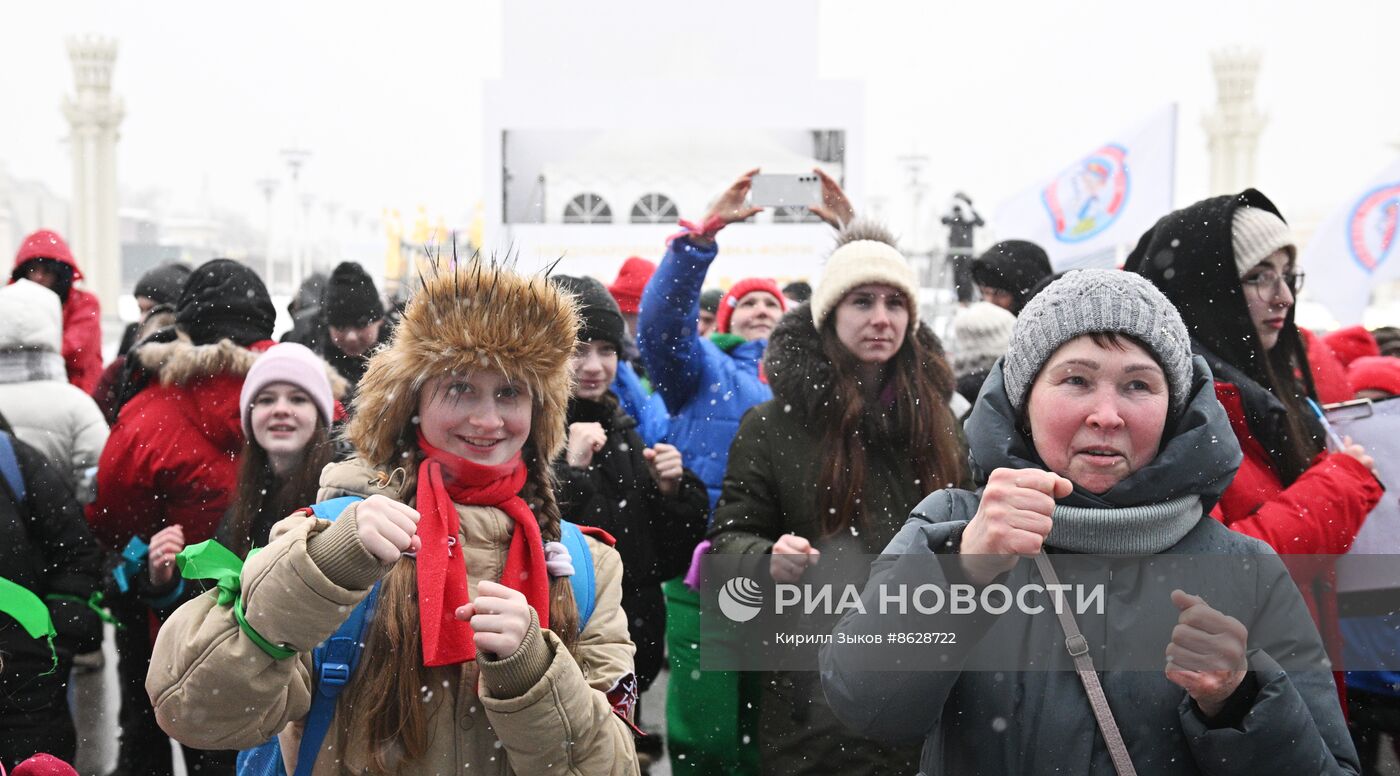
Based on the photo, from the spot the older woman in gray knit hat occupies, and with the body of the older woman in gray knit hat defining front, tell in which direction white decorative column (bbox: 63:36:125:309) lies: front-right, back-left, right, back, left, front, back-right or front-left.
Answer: back-right

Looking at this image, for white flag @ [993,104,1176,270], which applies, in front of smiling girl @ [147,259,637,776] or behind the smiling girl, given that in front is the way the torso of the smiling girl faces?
behind

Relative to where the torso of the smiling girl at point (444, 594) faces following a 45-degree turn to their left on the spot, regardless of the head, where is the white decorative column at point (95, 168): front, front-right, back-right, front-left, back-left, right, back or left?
back-left

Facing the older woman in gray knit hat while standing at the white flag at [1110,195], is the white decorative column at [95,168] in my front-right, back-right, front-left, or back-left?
back-right

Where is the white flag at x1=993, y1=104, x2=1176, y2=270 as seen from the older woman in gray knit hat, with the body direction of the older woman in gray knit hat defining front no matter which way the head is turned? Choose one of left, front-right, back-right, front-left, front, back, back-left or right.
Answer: back

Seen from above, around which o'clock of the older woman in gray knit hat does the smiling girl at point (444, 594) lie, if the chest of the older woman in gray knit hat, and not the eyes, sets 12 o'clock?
The smiling girl is roughly at 3 o'clock from the older woman in gray knit hat.

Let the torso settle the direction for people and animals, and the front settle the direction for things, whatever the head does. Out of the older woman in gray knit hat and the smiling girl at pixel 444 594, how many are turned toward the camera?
2

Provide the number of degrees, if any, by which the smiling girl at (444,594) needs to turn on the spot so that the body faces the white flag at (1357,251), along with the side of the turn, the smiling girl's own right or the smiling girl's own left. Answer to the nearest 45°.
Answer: approximately 135° to the smiling girl's own left

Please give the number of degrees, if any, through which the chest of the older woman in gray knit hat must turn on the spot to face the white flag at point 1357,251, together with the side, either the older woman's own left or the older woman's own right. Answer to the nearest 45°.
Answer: approximately 180°

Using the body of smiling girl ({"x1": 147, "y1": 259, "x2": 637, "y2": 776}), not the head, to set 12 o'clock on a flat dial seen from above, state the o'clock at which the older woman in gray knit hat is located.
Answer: The older woman in gray knit hat is roughly at 10 o'clock from the smiling girl.

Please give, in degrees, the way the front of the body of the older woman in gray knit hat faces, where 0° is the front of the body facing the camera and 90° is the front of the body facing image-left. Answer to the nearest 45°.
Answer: approximately 0°
